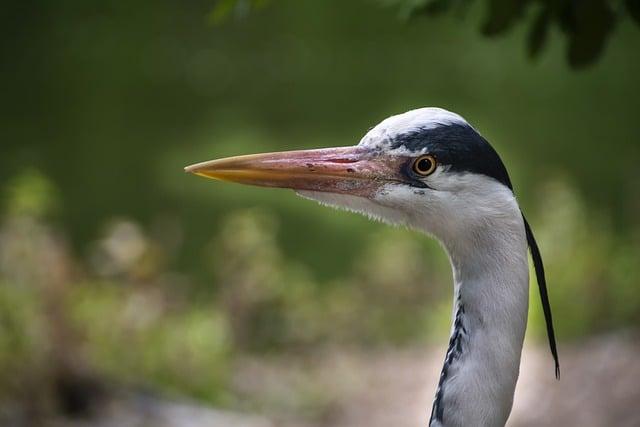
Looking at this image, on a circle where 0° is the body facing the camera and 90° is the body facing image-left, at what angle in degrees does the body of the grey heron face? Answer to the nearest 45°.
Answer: approximately 90°

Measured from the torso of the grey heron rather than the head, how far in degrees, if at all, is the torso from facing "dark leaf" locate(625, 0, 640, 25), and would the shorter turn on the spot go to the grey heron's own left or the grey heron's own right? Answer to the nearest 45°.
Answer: approximately 135° to the grey heron's own right
